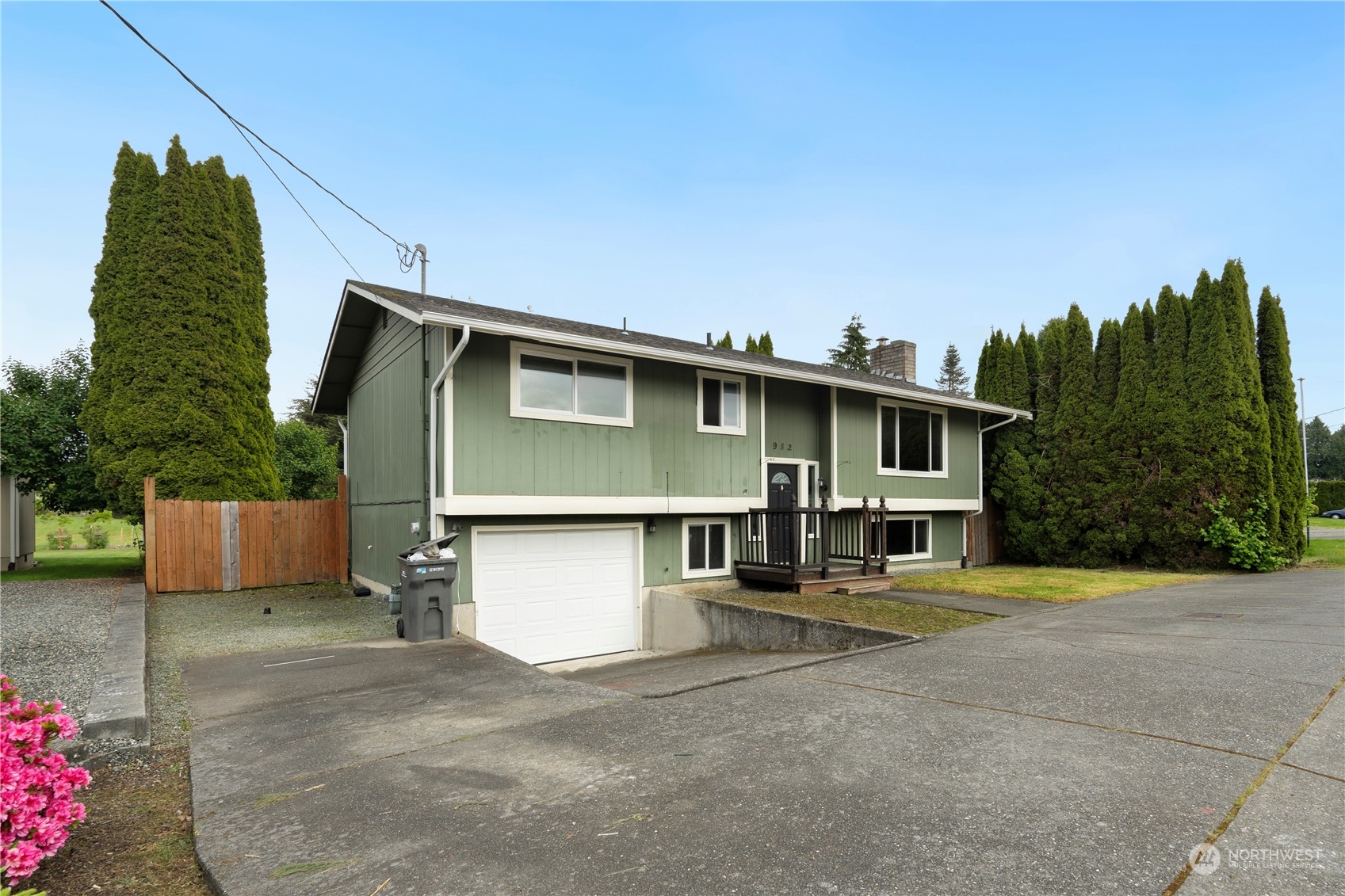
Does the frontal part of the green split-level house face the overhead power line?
no

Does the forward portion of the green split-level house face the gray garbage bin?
no

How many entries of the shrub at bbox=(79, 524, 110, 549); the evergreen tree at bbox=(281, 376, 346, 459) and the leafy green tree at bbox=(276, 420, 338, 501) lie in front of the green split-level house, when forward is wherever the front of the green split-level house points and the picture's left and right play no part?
0

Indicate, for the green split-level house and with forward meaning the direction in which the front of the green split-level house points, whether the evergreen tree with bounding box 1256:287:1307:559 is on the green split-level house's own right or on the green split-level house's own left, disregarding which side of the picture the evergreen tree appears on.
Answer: on the green split-level house's own left

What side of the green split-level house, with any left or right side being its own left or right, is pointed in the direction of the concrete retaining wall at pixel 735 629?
front

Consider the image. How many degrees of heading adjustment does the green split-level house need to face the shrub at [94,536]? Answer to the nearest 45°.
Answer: approximately 180°

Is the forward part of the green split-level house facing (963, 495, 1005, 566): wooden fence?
no

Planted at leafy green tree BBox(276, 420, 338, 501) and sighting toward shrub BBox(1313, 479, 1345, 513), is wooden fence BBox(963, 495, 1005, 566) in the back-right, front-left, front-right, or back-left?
front-right

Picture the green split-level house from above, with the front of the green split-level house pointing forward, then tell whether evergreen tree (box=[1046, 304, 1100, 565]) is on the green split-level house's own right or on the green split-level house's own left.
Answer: on the green split-level house's own left

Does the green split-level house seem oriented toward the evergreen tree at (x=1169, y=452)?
no

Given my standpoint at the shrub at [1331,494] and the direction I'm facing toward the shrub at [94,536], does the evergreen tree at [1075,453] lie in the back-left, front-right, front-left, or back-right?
front-left

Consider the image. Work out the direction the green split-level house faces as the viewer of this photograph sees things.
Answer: facing the viewer and to the right of the viewer

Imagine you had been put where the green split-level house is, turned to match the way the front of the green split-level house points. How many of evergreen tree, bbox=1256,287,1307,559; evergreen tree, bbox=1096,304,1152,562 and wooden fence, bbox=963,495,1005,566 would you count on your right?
0

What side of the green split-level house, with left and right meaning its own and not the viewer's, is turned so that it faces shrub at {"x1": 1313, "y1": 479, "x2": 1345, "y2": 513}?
left
